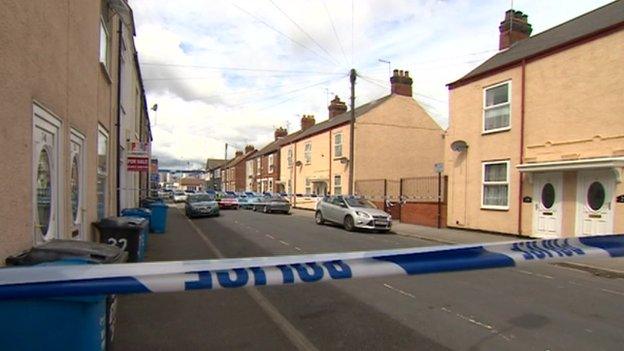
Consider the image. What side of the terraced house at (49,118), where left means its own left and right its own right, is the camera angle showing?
right

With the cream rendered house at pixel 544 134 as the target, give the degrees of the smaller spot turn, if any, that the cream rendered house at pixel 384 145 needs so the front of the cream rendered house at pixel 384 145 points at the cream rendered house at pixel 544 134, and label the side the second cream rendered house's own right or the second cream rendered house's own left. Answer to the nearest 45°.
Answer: approximately 45° to the second cream rendered house's own left

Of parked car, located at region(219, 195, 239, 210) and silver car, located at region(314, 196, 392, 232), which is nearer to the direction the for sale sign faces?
the silver car

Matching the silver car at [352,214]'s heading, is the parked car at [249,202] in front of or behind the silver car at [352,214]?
behind
